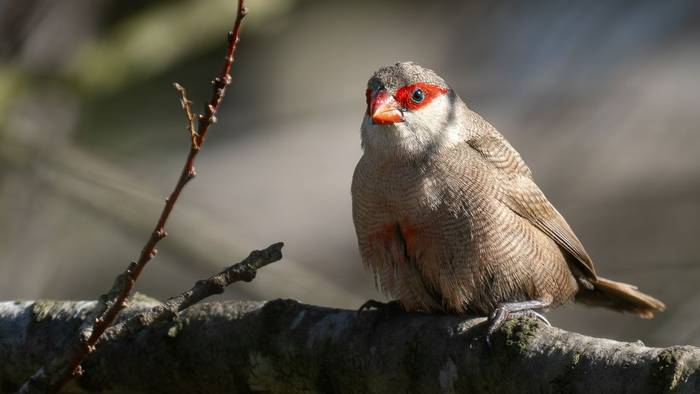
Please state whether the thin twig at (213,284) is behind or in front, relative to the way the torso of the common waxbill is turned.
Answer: in front

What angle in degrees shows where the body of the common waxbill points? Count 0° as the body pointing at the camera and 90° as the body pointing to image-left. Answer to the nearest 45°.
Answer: approximately 45°

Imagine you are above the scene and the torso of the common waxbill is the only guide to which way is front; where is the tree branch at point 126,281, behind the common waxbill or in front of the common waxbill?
in front
